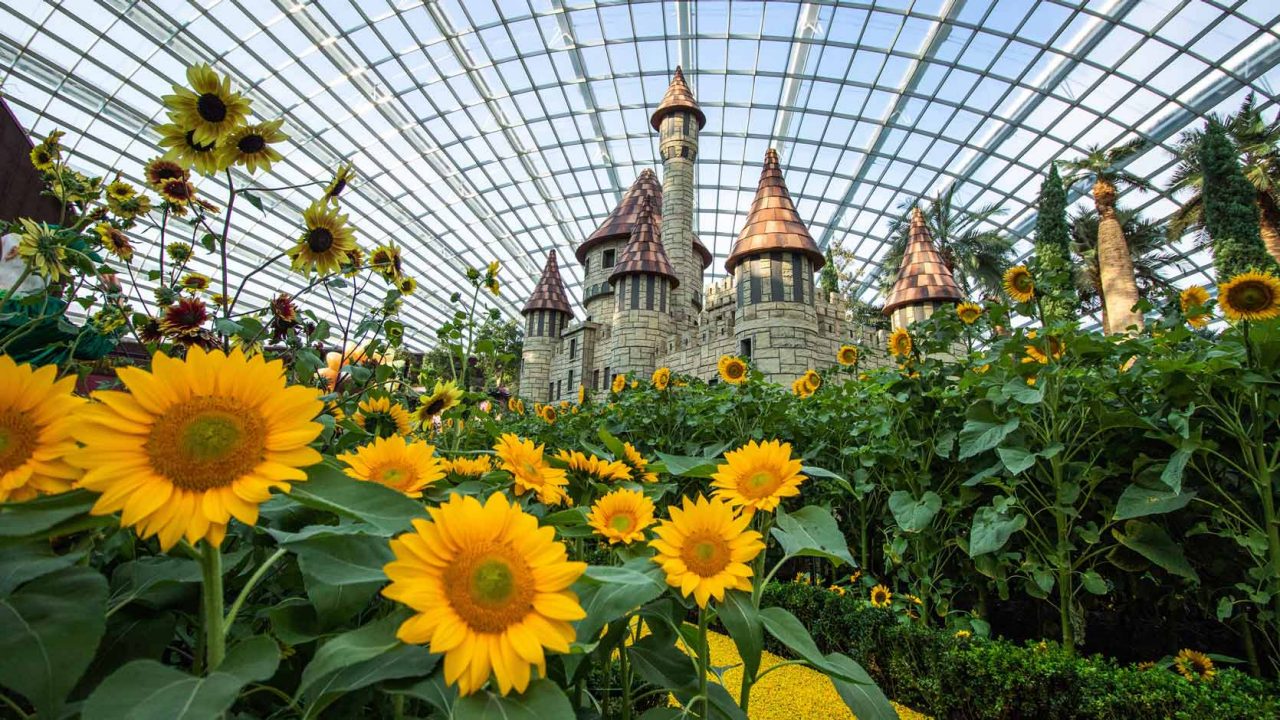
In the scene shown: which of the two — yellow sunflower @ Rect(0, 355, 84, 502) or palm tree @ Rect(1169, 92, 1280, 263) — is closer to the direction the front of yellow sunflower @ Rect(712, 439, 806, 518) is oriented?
the yellow sunflower

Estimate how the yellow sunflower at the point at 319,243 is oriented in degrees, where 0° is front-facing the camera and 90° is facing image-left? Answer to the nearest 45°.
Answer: approximately 0°

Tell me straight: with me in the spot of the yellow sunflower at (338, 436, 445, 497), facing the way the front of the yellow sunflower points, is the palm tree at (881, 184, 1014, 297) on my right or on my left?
on my left

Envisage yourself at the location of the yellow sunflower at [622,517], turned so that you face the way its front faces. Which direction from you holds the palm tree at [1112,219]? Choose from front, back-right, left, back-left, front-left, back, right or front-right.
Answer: back-left

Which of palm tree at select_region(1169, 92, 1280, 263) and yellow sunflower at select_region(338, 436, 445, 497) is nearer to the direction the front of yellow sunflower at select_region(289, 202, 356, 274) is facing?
the yellow sunflower
